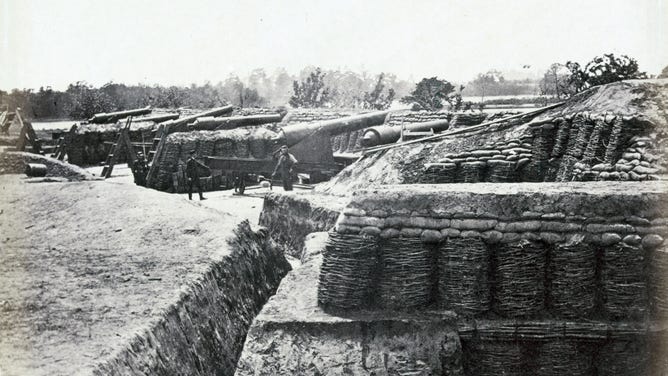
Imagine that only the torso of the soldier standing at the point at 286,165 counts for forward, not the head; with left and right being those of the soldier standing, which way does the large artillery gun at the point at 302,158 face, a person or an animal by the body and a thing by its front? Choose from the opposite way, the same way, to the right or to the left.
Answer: to the left

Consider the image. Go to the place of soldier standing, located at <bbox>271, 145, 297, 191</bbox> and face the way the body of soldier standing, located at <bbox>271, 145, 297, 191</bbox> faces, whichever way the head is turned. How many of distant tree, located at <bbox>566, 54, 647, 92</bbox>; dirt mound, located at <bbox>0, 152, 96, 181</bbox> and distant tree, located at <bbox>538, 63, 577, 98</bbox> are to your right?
1

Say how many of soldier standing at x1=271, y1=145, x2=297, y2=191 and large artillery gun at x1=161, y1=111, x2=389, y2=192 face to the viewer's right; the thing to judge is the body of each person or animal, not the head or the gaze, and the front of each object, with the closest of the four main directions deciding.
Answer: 1

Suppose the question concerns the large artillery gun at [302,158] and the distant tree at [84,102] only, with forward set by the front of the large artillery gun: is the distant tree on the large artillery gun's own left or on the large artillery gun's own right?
on the large artillery gun's own left

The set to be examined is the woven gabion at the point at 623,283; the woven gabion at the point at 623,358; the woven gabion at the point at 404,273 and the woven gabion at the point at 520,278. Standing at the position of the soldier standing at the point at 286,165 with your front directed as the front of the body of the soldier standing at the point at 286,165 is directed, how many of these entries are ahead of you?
4

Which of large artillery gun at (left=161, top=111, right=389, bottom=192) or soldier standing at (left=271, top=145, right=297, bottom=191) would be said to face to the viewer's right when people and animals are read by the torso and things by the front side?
the large artillery gun

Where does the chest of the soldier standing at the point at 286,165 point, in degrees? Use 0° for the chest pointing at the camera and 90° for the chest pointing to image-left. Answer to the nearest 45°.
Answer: approximately 0°

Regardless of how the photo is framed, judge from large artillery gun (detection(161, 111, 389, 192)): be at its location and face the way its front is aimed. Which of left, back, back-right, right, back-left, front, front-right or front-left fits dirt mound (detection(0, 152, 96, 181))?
back

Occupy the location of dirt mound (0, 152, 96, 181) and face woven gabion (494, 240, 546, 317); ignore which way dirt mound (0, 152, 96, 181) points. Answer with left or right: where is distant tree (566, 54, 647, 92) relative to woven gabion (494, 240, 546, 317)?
left

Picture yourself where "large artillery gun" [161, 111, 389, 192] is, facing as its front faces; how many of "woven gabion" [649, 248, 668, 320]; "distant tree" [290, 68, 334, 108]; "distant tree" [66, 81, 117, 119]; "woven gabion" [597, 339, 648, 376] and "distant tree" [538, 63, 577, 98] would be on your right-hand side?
2

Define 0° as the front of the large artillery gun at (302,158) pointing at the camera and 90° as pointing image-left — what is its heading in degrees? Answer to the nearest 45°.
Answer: approximately 270°

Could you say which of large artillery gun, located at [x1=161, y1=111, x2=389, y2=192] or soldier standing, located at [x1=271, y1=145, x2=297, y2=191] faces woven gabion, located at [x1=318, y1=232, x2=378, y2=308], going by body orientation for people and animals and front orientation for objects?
the soldier standing
